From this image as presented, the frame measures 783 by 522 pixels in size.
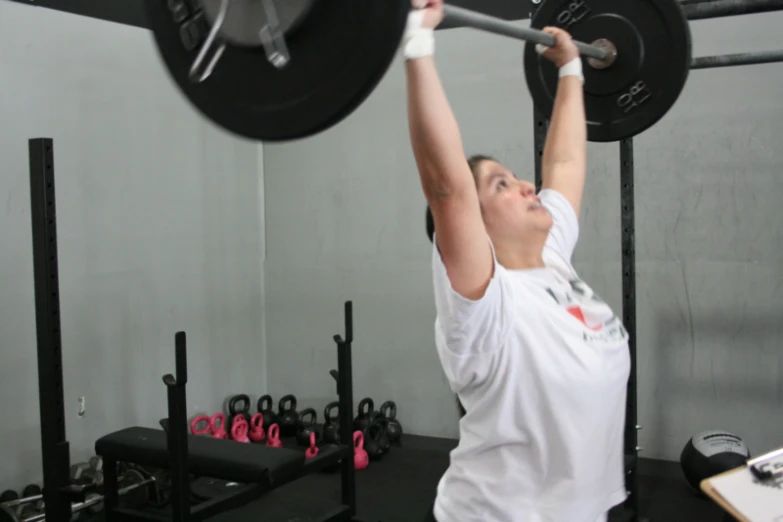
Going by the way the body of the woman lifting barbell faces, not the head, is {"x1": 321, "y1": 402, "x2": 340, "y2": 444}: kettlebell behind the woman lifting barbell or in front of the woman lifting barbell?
behind

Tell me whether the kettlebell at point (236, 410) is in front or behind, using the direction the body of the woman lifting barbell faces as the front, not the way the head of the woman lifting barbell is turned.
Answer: behind

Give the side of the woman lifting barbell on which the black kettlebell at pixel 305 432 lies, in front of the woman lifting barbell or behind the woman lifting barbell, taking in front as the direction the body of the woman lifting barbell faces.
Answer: behind

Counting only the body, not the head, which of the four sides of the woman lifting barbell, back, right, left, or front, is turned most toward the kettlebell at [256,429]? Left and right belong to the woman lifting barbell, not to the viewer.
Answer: back

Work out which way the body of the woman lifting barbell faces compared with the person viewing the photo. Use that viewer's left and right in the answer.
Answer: facing the viewer and to the right of the viewer

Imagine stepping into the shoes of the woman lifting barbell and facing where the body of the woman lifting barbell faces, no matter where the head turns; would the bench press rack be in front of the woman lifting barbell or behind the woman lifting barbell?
behind

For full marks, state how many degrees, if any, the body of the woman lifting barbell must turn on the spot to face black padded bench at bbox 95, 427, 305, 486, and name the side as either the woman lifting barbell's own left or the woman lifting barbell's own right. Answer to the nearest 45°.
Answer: approximately 180°

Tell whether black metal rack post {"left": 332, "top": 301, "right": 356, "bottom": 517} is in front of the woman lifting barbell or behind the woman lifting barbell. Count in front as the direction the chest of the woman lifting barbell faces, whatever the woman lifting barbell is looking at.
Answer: behind

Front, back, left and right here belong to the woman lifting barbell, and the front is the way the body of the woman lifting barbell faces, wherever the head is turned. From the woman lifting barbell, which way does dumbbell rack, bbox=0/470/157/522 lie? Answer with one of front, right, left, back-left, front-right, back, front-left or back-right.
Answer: back

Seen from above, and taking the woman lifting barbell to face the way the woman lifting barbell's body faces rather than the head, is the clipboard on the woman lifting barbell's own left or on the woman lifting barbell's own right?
on the woman lifting barbell's own left
